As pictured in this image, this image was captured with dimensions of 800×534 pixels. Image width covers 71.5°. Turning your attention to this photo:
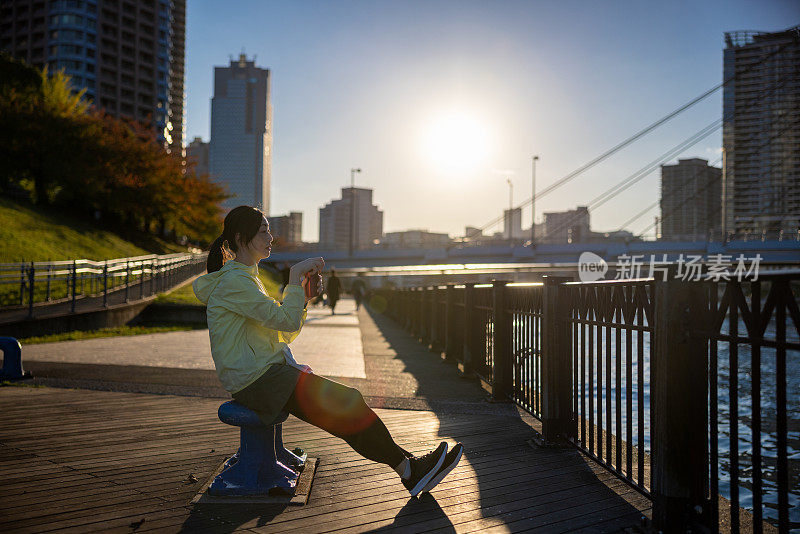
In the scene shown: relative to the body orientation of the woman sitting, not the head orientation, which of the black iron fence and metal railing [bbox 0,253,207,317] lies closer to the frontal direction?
the black iron fence

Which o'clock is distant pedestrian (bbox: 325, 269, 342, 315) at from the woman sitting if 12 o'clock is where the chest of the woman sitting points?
The distant pedestrian is roughly at 9 o'clock from the woman sitting.

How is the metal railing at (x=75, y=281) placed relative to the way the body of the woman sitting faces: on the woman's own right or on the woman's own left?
on the woman's own left

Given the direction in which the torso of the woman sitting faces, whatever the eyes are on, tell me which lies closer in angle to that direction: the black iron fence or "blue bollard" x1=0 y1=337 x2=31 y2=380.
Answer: the black iron fence

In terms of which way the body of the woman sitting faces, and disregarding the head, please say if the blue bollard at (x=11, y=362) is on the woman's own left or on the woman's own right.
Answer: on the woman's own left

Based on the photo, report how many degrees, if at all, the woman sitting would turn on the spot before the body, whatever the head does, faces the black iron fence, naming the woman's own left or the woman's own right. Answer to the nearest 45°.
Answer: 0° — they already face it

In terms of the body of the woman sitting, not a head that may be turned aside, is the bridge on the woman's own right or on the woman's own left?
on the woman's own left

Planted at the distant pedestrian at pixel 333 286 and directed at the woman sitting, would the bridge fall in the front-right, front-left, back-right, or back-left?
back-left

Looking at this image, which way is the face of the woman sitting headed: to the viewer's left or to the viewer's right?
to the viewer's right

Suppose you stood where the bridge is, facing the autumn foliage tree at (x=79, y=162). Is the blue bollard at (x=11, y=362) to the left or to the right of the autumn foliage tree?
left

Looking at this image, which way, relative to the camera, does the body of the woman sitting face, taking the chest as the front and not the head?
to the viewer's right

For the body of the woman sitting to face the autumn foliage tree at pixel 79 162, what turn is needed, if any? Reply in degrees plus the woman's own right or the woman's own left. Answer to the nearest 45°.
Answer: approximately 135° to the woman's own left
